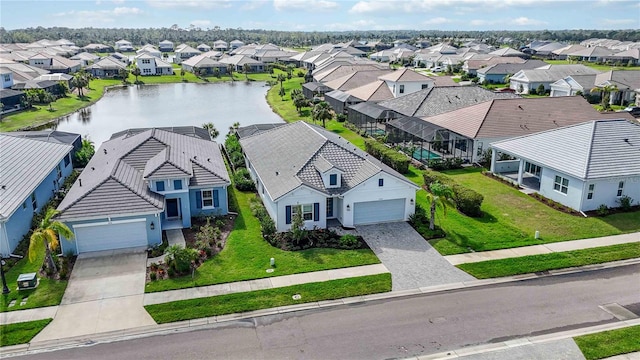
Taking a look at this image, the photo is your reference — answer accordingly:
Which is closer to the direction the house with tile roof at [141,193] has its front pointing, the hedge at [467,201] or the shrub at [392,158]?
the hedge

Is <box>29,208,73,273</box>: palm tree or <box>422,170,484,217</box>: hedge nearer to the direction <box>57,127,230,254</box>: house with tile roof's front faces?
the palm tree

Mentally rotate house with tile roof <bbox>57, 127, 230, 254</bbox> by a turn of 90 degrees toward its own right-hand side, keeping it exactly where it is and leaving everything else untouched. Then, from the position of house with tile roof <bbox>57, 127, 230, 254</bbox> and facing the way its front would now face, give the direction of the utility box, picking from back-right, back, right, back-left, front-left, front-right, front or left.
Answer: front-left

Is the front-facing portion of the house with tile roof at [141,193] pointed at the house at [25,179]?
no

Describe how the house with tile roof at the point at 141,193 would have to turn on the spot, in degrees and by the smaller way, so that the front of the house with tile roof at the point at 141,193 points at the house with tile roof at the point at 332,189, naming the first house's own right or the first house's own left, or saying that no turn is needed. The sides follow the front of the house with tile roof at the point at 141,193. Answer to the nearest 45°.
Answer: approximately 90° to the first house's own left

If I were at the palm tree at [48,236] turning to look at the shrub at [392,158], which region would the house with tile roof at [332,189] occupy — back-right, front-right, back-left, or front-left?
front-right

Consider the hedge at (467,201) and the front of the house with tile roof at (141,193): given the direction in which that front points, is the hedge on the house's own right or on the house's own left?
on the house's own left

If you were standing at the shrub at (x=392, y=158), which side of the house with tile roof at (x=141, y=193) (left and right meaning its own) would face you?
left

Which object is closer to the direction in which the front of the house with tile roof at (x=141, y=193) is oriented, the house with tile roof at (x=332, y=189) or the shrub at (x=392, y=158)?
the house with tile roof

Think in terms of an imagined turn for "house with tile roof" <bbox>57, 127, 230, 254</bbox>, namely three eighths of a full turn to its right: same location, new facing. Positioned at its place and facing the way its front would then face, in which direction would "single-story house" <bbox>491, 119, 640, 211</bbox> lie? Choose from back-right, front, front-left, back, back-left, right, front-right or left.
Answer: back-right

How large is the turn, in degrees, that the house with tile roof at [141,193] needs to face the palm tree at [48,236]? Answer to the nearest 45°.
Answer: approximately 45° to its right

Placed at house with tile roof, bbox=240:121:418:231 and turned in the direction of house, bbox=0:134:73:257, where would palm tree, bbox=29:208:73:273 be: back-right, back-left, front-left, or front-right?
front-left

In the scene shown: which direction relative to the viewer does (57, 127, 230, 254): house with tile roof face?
toward the camera

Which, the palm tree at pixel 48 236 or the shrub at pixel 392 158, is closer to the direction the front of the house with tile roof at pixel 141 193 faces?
the palm tree

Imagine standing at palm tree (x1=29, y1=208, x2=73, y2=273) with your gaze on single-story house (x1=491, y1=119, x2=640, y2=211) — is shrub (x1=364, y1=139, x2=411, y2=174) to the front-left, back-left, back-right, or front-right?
front-left
